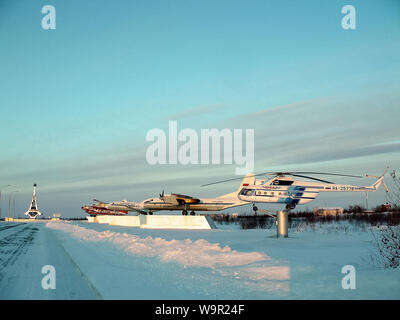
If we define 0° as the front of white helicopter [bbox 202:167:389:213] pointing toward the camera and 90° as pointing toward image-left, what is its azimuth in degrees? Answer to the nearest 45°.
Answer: approximately 90°
